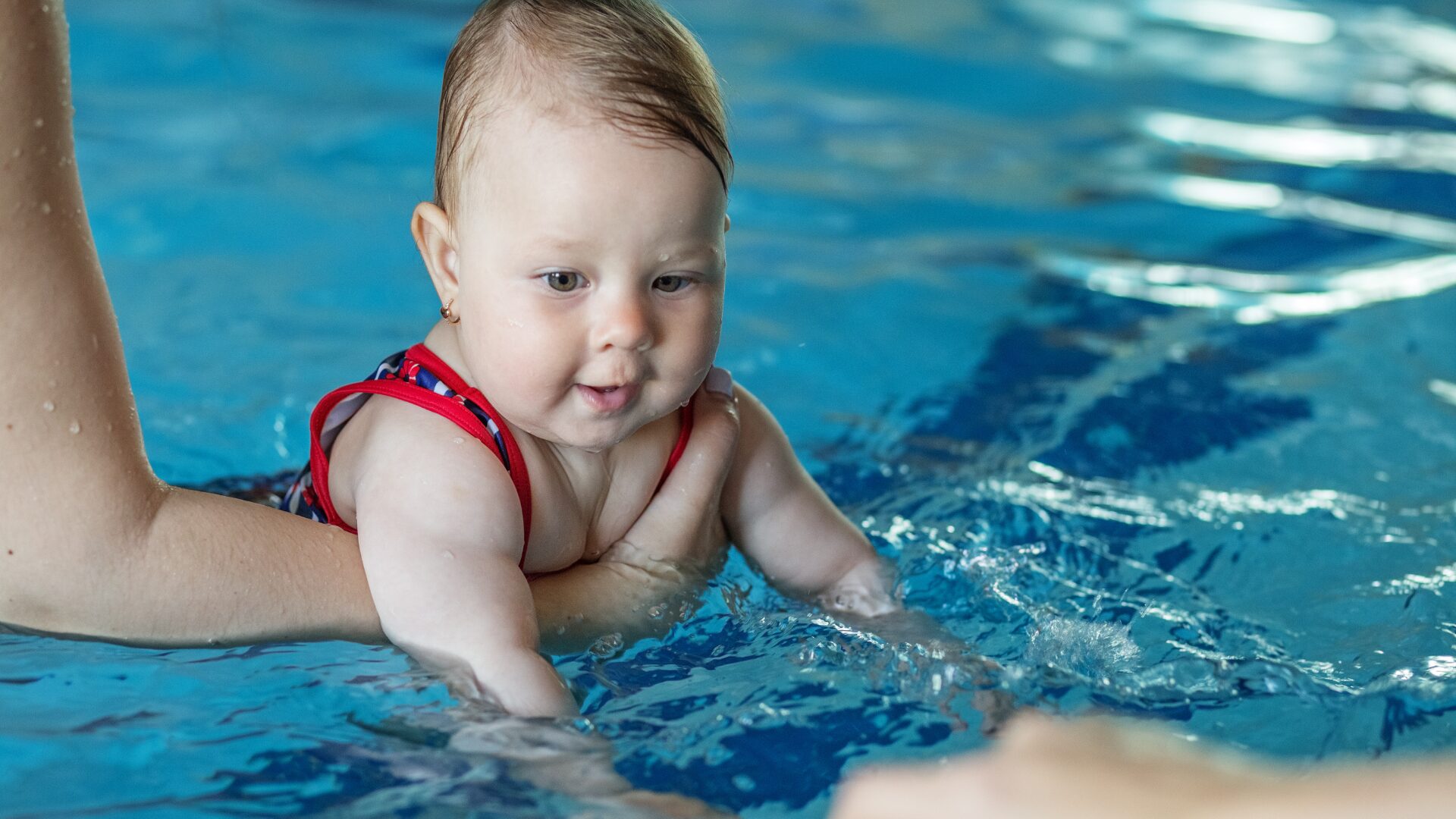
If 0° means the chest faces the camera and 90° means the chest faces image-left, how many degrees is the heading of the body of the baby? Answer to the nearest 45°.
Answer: approximately 315°
